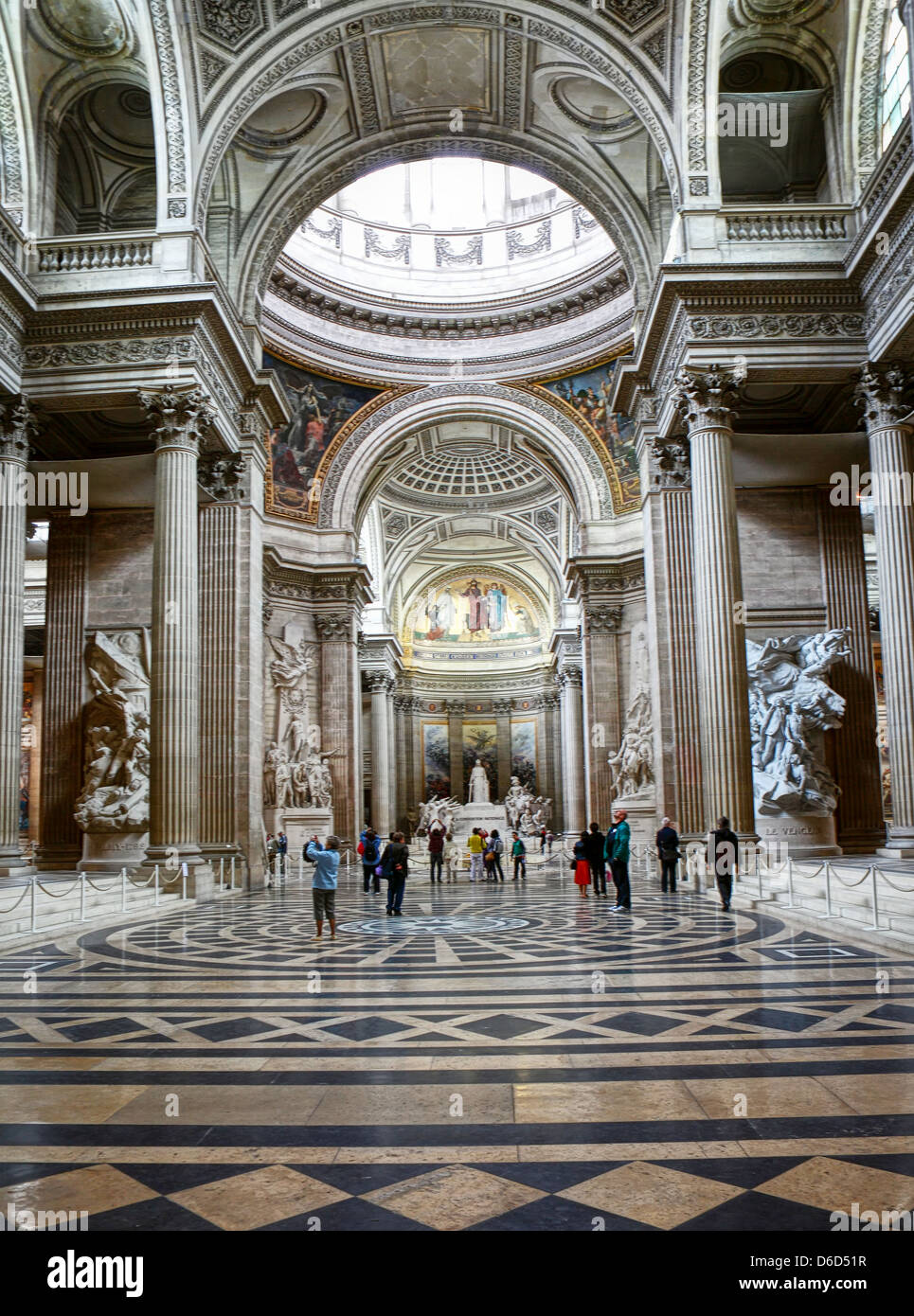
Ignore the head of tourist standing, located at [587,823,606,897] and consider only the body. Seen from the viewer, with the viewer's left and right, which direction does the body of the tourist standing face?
facing away from the viewer

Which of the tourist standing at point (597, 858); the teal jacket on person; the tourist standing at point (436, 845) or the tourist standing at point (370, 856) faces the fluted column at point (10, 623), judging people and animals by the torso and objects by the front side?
the teal jacket on person

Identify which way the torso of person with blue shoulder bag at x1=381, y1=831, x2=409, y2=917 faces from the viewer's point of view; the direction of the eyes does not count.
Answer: away from the camera

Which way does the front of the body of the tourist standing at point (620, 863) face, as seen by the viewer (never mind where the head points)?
to the viewer's left

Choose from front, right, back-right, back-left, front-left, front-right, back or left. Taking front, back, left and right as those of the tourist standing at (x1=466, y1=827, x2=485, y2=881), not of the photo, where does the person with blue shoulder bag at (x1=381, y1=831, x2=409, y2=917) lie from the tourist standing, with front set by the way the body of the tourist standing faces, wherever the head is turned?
back

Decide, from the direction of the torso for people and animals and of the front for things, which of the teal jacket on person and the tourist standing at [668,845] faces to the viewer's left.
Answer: the teal jacket on person

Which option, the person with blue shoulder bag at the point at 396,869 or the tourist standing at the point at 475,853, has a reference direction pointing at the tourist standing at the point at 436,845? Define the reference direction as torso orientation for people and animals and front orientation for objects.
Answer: the person with blue shoulder bag

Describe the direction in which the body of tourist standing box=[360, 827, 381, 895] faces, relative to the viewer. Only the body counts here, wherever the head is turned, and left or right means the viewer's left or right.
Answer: facing away from the viewer

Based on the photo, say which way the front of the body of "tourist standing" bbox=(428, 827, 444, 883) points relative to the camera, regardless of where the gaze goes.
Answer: away from the camera

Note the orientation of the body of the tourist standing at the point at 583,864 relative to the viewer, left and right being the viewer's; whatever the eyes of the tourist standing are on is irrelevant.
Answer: facing away from the viewer

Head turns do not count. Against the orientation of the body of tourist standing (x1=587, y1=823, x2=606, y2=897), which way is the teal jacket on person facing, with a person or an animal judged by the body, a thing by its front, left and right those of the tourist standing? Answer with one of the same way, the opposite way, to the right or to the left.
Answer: to the left

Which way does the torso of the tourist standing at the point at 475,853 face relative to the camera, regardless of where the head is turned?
away from the camera

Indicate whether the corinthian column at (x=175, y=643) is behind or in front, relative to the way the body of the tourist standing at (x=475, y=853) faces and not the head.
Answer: behind
